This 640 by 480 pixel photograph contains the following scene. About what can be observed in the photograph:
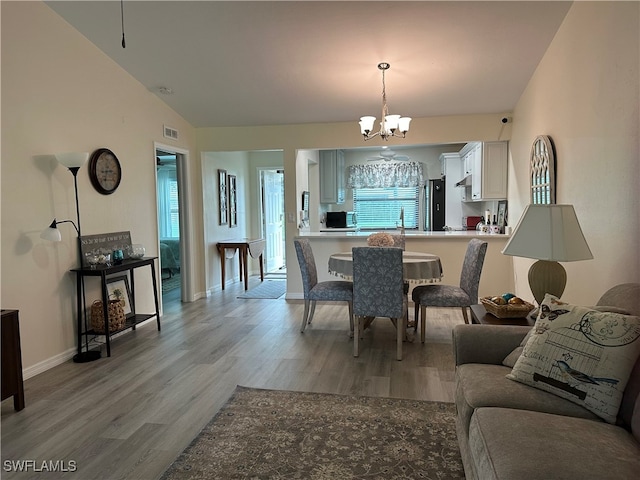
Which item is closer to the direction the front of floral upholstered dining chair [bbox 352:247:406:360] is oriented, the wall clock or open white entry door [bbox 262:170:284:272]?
the open white entry door

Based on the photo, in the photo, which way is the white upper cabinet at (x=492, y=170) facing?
to the viewer's left

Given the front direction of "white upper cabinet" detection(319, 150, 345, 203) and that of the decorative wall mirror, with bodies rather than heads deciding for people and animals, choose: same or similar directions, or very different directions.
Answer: very different directions

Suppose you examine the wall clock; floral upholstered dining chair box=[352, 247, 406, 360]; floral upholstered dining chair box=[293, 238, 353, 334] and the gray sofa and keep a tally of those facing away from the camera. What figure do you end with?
1

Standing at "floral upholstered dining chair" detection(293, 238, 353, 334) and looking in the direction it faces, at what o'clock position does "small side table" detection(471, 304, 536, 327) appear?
The small side table is roughly at 2 o'clock from the floral upholstered dining chair.

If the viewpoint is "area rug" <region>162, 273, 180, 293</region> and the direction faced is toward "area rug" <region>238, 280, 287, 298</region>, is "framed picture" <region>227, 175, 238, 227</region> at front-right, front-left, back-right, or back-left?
front-left

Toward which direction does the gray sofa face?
to the viewer's left

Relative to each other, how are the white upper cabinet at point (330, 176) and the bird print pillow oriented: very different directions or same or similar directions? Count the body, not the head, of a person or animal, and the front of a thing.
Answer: very different directions

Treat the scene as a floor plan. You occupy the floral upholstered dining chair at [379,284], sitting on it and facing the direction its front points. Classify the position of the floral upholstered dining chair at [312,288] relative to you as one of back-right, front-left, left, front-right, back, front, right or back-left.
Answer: front-left

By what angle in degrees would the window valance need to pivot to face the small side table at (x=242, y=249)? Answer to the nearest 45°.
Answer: approximately 45° to its right

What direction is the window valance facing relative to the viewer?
toward the camera

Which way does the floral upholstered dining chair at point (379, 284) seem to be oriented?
away from the camera

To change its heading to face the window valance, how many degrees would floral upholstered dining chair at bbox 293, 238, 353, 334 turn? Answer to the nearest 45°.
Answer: approximately 90° to its left

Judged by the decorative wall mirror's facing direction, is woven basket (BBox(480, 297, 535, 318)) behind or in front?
in front
